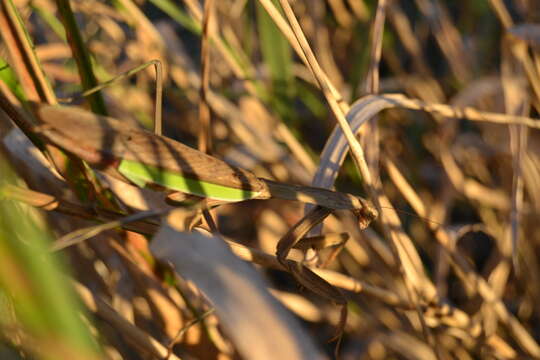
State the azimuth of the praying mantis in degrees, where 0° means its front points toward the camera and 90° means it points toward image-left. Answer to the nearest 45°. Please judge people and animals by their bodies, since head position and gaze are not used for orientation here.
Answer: approximately 270°
